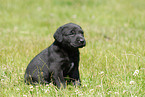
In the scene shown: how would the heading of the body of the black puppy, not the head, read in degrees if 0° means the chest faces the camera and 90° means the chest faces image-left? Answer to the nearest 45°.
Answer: approximately 315°
